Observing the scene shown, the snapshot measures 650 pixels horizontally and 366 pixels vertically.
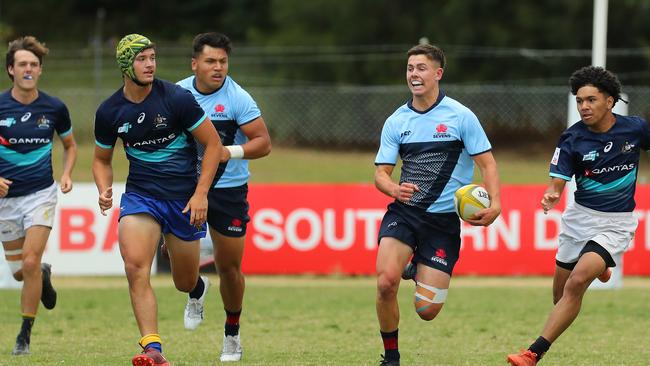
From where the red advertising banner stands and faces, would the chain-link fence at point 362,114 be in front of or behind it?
behind

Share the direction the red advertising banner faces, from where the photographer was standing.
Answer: facing the viewer
